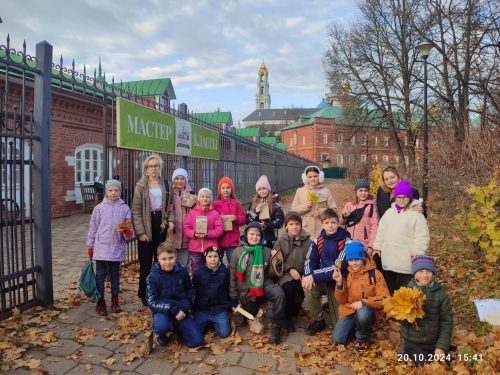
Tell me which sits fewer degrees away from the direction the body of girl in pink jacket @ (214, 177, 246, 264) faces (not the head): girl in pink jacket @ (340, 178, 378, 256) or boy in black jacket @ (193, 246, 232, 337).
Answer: the boy in black jacket

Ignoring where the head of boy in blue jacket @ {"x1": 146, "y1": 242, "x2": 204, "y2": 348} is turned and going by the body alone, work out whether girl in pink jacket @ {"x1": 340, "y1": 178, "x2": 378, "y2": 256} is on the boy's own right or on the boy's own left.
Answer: on the boy's own left

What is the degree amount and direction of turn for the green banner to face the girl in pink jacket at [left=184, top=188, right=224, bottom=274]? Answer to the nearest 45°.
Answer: approximately 45° to its right

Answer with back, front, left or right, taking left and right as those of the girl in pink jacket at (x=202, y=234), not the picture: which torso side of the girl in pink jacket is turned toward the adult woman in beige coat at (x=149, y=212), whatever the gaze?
right

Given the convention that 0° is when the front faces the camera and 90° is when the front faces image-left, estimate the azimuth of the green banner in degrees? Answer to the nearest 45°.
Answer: approximately 315°
